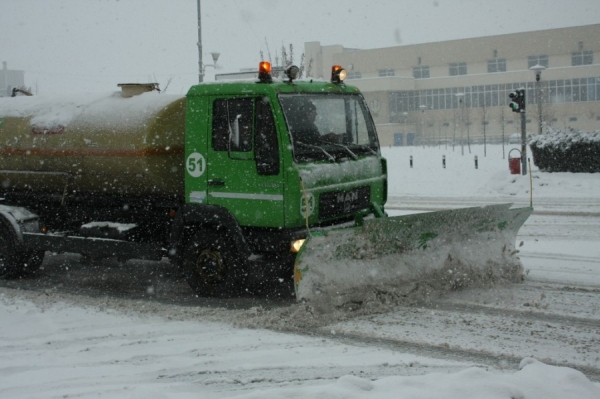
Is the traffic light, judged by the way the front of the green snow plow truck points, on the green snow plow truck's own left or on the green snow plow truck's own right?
on the green snow plow truck's own left

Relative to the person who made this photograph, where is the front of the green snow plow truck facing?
facing the viewer and to the right of the viewer

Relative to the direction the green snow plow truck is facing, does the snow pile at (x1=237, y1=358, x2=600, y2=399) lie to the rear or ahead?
ahead

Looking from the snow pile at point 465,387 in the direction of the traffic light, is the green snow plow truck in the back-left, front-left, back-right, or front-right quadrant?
front-left

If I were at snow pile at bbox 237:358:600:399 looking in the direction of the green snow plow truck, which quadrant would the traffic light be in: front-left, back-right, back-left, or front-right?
front-right

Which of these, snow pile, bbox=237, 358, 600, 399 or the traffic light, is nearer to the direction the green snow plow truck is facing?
the snow pile

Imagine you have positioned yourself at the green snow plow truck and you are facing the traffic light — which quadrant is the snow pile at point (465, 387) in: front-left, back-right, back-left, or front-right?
back-right

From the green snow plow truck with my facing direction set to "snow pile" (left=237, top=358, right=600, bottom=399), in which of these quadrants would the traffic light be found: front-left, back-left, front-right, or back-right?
back-left
